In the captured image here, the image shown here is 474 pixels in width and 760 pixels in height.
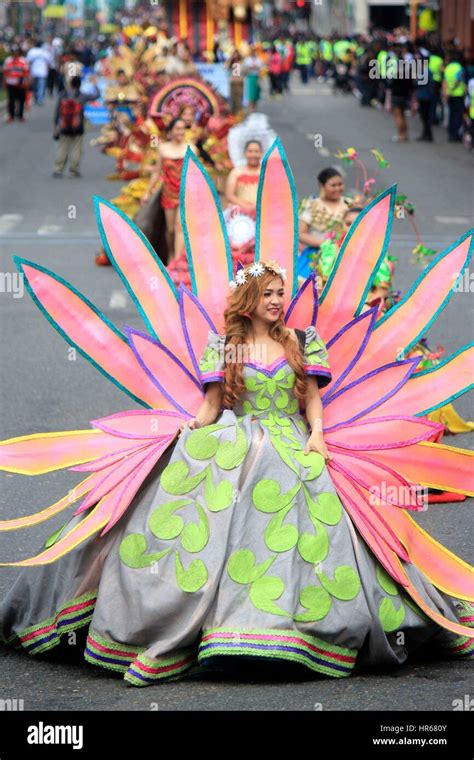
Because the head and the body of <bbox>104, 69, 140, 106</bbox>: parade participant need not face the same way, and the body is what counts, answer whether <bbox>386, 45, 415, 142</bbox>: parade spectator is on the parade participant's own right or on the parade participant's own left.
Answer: on the parade participant's own left

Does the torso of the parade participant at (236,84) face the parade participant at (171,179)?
yes

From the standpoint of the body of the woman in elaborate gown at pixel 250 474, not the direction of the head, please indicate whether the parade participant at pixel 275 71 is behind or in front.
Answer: behind

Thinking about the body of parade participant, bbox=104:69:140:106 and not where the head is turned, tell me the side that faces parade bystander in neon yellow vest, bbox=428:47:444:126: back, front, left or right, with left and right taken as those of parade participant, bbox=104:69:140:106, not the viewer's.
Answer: left
